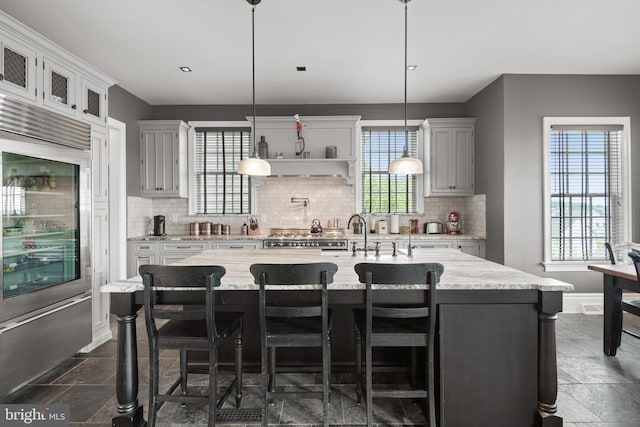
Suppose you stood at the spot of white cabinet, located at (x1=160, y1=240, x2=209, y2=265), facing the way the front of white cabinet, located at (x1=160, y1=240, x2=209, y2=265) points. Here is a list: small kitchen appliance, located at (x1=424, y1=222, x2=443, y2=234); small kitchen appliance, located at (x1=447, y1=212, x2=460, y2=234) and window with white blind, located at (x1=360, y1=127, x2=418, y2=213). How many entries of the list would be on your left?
3

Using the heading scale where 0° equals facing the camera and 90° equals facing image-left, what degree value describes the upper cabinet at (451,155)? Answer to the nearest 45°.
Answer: approximately 0°

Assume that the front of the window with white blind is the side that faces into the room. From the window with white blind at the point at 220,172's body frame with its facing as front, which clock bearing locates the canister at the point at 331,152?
The canister is roughly at 10 o'clock from the window with white blind.

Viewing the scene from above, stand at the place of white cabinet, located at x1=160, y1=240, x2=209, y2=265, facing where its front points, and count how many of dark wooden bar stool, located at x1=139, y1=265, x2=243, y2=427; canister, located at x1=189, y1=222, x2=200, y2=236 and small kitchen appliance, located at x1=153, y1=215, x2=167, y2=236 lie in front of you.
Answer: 1

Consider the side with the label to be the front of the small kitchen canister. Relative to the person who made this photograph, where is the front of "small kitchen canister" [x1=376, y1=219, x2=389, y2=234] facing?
facing the viewer

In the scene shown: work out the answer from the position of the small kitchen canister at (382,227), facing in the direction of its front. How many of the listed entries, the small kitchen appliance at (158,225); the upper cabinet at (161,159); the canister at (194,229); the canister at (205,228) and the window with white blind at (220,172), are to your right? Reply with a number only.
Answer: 5

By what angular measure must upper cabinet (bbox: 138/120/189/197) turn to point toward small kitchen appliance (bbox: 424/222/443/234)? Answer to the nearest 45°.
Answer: approximately 90° to its left

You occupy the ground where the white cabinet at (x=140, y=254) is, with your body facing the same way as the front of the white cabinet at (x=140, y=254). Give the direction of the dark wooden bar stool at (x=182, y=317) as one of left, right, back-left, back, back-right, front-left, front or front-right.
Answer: front

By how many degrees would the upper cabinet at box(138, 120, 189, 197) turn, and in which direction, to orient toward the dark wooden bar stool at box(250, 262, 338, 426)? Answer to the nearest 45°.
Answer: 0° — it already faces it

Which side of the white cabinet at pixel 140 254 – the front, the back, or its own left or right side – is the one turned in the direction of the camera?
front

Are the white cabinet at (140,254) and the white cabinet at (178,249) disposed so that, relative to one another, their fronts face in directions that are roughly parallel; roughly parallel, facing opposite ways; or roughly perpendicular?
roughly parallel

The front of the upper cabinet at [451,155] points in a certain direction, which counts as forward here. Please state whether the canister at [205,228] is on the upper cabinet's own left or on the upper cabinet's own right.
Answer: on the upper cabinet's own right

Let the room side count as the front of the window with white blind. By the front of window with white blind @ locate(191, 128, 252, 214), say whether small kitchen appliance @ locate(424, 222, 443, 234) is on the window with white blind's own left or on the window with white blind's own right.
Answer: on the window with white blind's own left
